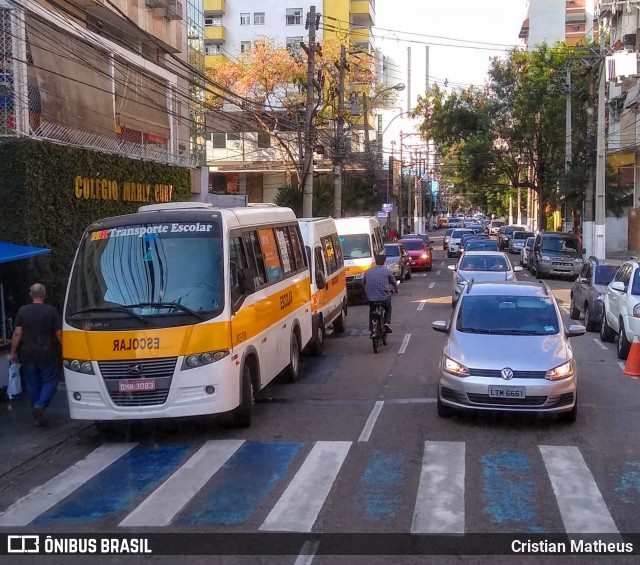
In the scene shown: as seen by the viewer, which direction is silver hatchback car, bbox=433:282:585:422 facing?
toward the camera

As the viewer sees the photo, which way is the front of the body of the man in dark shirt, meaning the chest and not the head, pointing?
away from the camera

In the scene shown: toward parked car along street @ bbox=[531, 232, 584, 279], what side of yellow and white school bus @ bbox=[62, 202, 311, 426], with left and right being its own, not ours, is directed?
back

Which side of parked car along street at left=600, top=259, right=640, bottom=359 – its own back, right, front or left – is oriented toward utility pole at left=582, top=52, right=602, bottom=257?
back

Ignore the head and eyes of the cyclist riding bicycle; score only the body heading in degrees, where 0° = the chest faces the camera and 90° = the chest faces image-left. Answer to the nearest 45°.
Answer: approximately 180°

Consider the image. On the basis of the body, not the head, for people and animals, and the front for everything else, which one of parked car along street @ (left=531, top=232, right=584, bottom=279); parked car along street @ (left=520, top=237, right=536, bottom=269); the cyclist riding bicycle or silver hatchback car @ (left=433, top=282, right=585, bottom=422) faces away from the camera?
the cyclist riding bicycle

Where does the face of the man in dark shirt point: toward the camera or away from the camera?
away from the camera

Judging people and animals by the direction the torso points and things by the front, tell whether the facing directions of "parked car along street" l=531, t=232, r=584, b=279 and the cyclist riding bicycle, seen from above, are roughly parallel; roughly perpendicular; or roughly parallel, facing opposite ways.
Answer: roughly parallel, facing opposite ways

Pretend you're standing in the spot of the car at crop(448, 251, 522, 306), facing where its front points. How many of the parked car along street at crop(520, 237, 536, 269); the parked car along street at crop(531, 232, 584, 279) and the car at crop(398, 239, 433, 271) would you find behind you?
3

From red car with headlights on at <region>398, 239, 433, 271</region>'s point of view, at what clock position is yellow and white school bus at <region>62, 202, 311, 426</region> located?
The yellow and white school bus is roughly at 12 o'clock from the red car with headlights on.

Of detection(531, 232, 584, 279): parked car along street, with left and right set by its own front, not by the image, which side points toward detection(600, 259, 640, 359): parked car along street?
front

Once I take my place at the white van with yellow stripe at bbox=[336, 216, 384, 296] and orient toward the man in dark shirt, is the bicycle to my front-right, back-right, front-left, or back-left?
front-left
